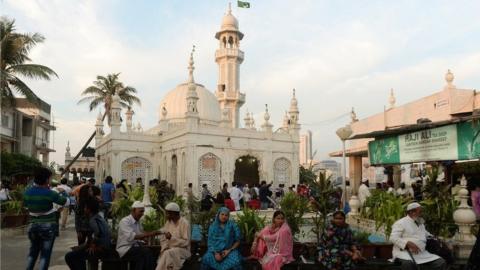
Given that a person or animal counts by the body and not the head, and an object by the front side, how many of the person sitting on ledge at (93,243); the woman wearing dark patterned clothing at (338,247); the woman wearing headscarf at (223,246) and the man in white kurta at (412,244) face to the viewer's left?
1

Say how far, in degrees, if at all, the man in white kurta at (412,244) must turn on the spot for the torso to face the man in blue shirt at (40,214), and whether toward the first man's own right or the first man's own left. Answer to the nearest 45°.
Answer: approximately 135° to the first man's own right

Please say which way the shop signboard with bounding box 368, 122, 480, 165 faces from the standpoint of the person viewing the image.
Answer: facing the viewer and to the left of the viewer

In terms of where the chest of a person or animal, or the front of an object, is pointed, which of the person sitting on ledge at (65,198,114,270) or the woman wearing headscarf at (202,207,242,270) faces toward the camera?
the woman wearing headscarf

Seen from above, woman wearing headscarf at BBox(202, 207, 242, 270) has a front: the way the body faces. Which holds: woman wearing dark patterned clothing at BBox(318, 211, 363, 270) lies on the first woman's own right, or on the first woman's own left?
on the first woman's own left

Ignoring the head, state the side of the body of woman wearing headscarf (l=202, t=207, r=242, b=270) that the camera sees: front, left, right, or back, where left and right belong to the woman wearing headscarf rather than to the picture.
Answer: front

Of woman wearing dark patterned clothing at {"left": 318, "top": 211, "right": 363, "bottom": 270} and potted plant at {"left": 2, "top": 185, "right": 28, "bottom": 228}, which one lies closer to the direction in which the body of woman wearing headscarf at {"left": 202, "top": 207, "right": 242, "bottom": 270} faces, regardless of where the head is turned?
the woman wearing dark patterned clothing

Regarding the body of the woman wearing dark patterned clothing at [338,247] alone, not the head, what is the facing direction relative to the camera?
toward the camera

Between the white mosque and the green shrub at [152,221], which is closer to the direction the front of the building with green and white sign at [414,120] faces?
the green shrub

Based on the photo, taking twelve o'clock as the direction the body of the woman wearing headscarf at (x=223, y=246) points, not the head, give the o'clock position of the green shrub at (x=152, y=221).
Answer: The green shrub is roughly at 5 o'clock from the woman wearing headscarf.

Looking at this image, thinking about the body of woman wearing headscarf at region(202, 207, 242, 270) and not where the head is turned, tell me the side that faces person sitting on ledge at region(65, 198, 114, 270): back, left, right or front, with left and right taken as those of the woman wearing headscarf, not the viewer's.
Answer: right

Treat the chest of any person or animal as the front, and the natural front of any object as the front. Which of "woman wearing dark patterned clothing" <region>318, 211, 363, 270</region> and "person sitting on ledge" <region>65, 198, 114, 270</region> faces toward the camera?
the woman wearing dark patterned clothing

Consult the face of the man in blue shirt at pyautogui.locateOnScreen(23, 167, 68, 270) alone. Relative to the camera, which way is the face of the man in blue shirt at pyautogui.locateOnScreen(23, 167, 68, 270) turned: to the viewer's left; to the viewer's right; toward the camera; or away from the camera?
away from the camera

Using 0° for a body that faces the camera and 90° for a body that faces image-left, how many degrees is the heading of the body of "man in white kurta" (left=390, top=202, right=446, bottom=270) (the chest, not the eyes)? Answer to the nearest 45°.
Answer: approximately 315°

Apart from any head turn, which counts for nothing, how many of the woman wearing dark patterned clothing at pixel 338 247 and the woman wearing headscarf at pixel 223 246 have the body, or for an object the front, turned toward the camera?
2
